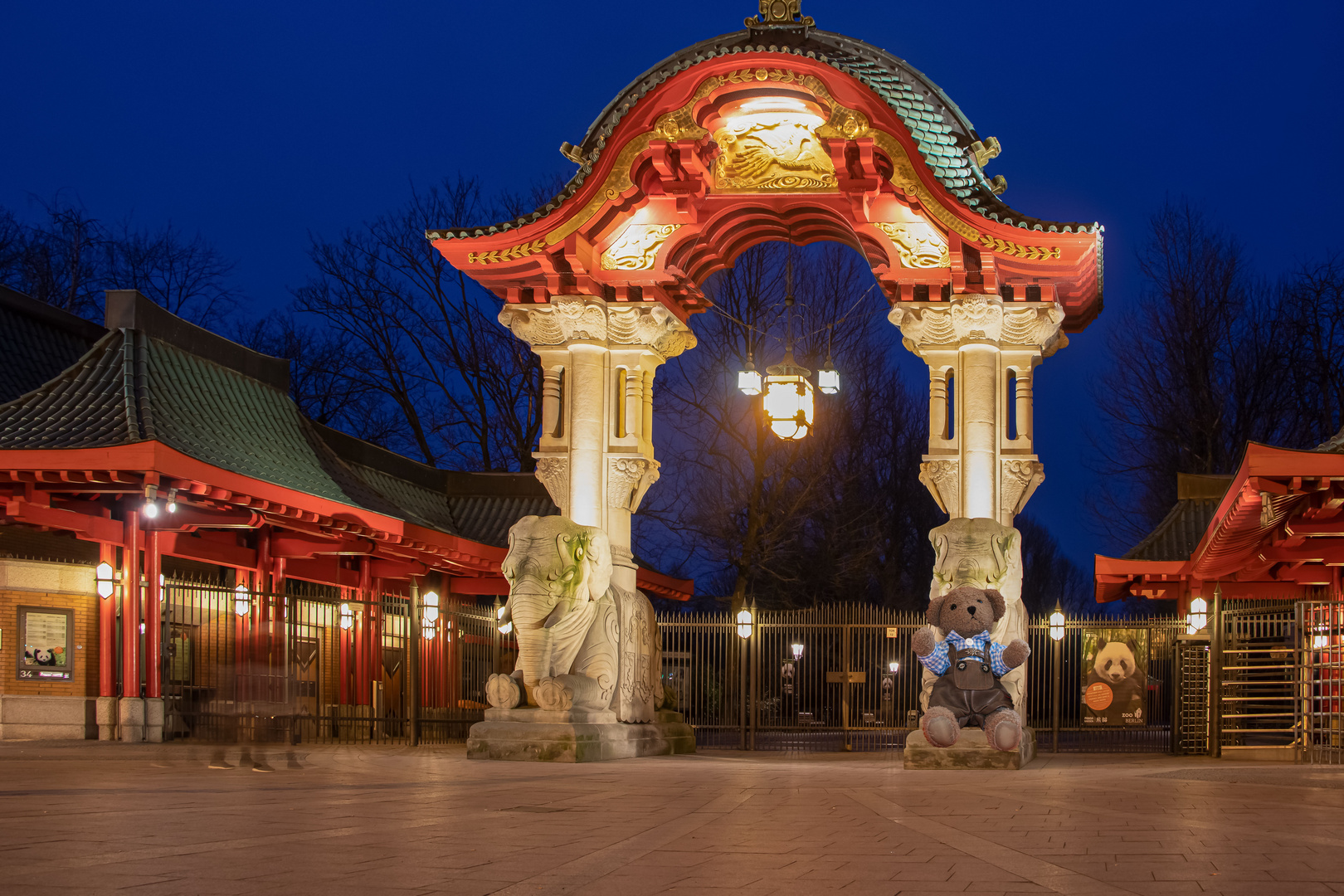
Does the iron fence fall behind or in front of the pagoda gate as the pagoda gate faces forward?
behind

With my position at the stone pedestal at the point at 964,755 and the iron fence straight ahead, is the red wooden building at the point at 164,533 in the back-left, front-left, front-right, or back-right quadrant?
front-left

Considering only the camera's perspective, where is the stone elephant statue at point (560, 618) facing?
facing the viewer and to the left of the viewer

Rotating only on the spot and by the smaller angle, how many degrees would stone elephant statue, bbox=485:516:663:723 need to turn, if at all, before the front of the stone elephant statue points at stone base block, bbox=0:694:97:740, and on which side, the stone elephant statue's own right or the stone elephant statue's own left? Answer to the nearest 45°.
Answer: approximately 90° to the stone elephant statue's own right

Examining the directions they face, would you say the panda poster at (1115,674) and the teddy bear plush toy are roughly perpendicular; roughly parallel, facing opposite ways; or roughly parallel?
roughly parallel

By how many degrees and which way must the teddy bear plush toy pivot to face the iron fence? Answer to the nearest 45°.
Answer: approximately 180°

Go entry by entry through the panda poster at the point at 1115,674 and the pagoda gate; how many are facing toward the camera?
2

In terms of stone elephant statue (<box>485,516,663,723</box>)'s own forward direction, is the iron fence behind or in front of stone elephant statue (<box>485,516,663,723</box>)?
behind

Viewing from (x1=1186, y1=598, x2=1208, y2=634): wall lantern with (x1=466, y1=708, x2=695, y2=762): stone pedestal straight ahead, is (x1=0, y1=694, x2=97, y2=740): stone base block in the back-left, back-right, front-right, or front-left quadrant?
front-right

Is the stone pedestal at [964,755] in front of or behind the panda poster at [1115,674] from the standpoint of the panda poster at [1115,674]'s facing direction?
in front

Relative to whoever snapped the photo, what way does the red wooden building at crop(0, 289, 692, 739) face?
facing the viewer and to the right of the viewer

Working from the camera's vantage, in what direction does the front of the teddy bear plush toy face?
facing the viewer
